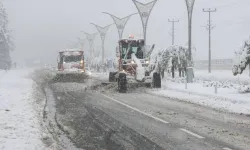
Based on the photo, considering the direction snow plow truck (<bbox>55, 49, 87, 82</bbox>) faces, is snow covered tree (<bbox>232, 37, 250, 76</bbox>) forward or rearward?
forward

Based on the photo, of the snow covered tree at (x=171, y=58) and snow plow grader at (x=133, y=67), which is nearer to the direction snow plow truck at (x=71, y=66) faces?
the snow plow grader

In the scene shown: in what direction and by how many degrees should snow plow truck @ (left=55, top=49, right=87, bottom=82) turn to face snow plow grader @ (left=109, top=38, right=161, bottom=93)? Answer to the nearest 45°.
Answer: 0° — it already faces it

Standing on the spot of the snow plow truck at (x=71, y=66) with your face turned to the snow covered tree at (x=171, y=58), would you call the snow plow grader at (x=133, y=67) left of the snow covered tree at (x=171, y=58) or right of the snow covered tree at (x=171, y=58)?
right

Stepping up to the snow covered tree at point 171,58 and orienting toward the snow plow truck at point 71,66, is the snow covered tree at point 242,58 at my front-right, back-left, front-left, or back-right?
back-left

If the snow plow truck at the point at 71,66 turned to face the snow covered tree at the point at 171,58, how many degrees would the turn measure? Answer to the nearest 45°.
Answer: approximately 45° to its left

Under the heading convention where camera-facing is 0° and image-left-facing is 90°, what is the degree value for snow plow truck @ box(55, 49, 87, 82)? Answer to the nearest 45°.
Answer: approximately 0°

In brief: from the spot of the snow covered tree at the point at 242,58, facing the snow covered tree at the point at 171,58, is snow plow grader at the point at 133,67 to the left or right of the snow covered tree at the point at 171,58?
left

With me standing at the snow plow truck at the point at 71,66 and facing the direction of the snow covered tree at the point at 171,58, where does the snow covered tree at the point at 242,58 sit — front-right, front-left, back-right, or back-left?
front-right

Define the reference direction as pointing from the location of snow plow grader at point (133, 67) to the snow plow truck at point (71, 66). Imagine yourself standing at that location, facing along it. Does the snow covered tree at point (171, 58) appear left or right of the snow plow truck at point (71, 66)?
right
